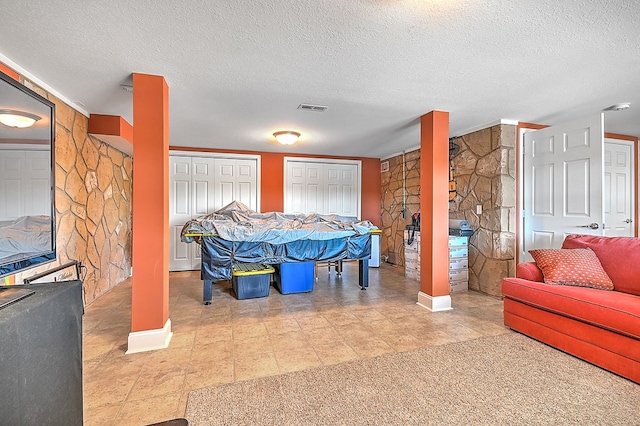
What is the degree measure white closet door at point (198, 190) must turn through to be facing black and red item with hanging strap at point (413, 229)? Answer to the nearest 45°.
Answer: approximately 45° to its left

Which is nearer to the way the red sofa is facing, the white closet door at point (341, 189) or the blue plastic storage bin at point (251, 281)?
the blue plastic storage bin

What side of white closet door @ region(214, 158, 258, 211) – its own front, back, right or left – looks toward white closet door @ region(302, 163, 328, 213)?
left

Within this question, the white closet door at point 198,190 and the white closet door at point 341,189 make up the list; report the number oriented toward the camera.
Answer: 2

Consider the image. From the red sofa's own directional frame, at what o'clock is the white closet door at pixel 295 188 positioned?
The white closet door is roughly at 2 o'clock from the red sofa.

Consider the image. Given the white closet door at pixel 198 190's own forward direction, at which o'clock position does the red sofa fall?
The red sofa is roughly at 11 o'clock from the white closet door.

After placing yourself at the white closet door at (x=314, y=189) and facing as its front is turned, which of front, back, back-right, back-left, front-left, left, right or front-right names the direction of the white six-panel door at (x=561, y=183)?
front-left

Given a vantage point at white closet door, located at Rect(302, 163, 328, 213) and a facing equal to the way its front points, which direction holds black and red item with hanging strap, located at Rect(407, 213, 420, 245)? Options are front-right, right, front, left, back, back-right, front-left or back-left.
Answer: front-left

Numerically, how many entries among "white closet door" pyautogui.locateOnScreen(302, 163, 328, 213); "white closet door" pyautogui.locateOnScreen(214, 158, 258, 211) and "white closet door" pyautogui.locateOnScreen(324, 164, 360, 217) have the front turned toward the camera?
3

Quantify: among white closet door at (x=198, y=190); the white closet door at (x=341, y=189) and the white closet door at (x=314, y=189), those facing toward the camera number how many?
3

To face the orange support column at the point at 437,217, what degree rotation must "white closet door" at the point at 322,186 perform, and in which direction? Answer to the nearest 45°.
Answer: approximately 45° to its left

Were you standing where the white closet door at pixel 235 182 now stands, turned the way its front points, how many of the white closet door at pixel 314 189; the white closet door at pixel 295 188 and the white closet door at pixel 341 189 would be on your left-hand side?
3

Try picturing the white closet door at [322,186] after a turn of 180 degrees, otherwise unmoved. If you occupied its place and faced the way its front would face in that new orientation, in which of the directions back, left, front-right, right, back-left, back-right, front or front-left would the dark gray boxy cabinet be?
back

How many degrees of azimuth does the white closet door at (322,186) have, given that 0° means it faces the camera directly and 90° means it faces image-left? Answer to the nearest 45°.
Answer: approximately 0°

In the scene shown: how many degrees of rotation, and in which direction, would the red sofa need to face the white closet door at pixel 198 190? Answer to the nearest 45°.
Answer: approximately 45° to its right

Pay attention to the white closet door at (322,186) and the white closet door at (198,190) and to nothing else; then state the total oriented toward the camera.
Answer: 2
